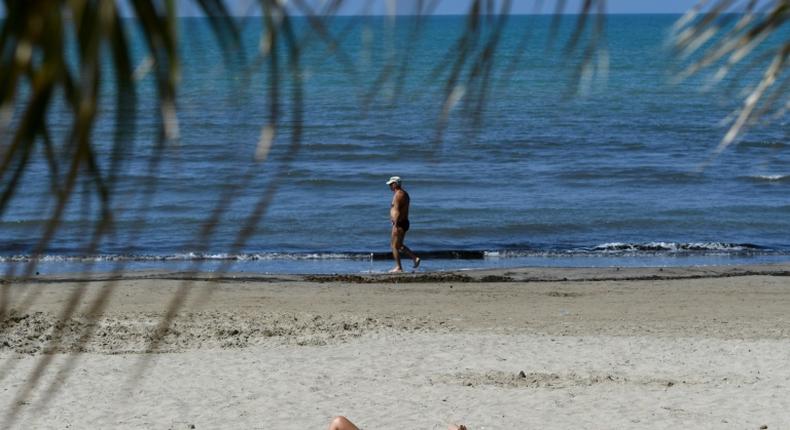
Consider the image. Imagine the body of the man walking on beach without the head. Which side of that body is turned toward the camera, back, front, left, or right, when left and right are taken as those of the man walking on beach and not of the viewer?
left
